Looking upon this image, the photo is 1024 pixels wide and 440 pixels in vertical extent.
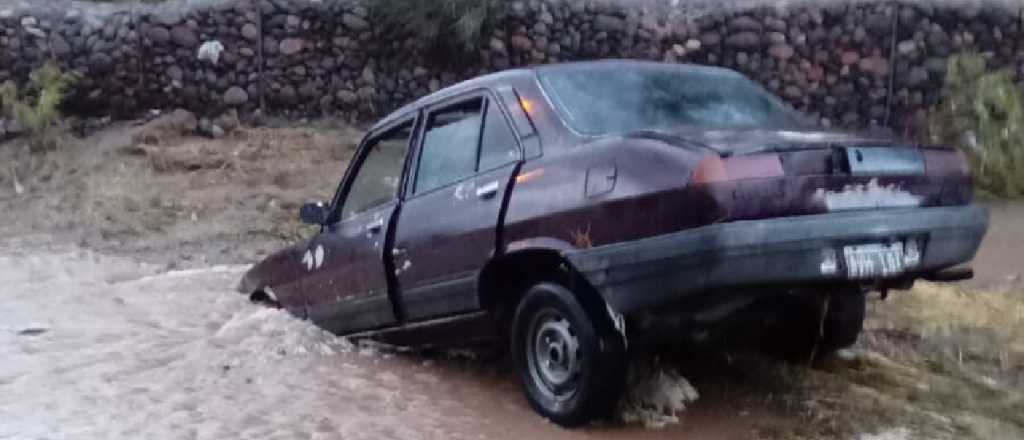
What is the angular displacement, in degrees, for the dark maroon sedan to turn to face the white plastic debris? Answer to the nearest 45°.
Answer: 0° — it already faces it

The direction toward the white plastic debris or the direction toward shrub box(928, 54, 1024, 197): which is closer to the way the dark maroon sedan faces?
the white plastic debris

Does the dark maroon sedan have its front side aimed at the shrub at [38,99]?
yes

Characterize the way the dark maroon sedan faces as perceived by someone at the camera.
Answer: facing away from the viewer and to the left of the viewer

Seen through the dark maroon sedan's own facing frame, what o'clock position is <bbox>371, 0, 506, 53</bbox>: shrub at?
The shrub is roughly at 1 o'clock from the dark maroon sedan.

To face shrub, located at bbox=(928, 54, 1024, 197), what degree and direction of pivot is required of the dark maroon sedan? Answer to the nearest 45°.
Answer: approximately 90° to its right
